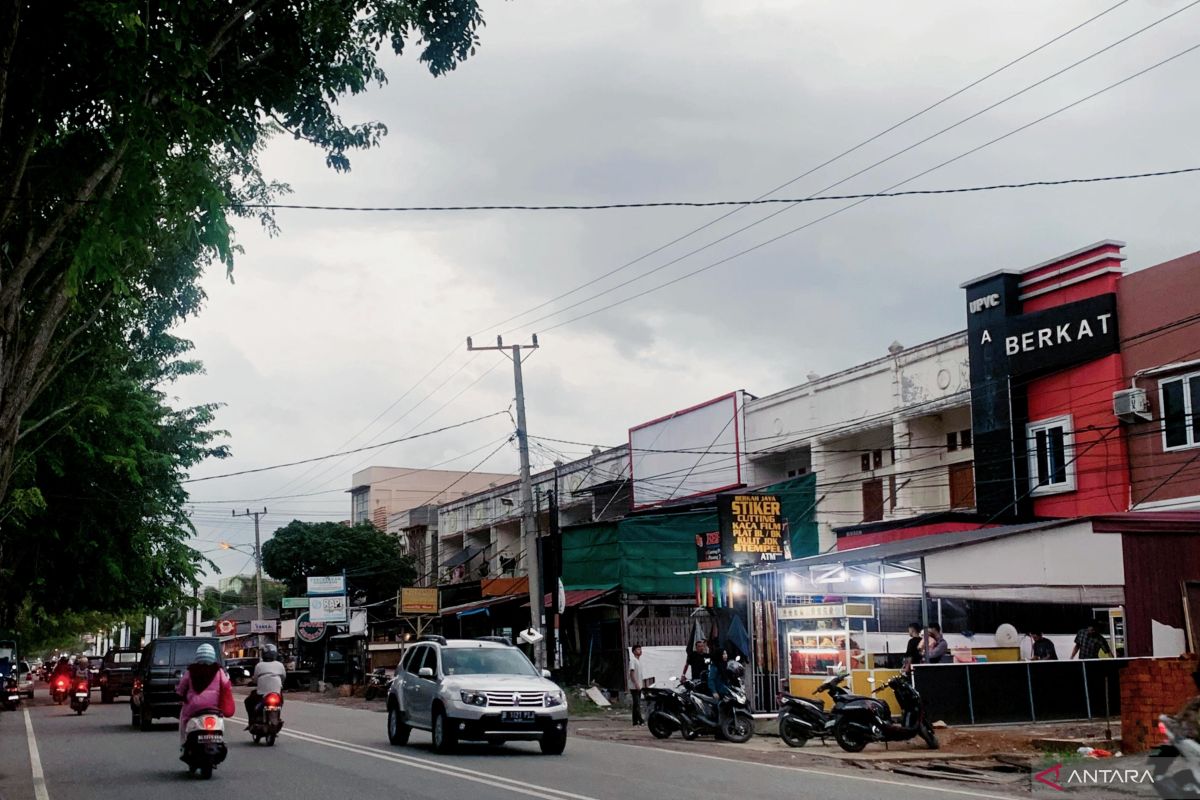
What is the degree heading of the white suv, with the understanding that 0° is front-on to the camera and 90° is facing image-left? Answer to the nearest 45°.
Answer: approximately 315°

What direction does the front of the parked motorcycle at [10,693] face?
away from the camera

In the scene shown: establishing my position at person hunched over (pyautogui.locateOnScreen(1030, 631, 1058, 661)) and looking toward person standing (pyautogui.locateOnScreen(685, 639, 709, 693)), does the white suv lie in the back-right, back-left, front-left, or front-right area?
front-left

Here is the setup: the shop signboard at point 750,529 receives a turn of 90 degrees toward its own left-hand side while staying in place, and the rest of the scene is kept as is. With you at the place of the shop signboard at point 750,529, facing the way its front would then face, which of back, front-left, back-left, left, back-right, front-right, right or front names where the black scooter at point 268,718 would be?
back-right

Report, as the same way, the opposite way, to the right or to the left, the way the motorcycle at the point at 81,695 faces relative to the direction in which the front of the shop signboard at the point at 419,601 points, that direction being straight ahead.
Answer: the opposite way

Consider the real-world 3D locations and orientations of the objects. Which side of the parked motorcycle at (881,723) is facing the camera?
right

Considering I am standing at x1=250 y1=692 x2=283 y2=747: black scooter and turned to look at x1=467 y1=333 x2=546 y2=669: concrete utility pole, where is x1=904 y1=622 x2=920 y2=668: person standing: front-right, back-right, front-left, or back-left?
front-right

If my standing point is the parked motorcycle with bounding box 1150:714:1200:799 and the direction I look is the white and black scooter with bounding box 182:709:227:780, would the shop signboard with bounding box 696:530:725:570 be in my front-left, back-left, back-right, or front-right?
front-right

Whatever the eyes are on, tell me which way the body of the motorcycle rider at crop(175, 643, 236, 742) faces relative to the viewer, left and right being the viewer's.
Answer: facing away from the viewer

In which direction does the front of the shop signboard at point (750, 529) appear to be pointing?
toward the camera

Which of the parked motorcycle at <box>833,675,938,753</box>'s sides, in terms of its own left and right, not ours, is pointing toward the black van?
back

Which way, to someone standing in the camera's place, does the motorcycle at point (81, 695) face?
facing away from the viewer

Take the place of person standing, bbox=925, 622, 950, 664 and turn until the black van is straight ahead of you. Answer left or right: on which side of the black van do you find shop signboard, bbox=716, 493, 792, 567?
right

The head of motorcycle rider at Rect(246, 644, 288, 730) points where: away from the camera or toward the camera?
away from the camera

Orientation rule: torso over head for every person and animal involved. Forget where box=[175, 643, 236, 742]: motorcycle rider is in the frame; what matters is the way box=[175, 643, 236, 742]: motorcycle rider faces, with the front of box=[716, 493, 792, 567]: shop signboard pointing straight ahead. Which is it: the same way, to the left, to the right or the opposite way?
the opposite way

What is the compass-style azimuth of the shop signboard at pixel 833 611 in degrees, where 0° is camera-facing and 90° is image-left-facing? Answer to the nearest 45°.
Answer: approximately 45°

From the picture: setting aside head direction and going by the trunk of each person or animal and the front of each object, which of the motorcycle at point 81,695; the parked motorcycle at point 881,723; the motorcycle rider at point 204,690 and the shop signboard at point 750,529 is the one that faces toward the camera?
the shop signboard
